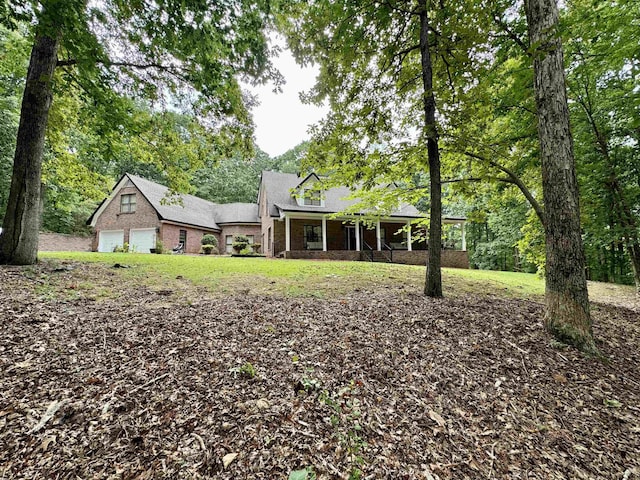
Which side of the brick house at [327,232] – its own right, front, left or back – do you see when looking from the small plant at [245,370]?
front

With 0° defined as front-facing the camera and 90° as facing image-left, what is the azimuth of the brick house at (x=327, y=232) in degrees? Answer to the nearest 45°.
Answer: approximately 0°

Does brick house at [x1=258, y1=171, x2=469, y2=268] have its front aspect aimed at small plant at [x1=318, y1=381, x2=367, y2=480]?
yes

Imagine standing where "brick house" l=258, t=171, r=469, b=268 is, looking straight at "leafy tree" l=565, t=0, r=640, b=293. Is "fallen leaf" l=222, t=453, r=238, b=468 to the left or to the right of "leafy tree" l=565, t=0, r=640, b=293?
right

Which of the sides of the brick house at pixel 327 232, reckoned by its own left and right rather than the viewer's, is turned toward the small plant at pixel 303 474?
front

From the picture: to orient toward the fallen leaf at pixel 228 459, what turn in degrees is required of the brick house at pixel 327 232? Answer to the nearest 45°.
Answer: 0° — it already faces it

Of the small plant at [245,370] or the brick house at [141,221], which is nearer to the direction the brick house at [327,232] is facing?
the small plant

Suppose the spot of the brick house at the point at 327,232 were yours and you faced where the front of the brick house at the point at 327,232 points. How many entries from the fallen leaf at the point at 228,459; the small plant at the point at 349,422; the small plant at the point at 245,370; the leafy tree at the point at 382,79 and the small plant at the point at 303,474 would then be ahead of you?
5
